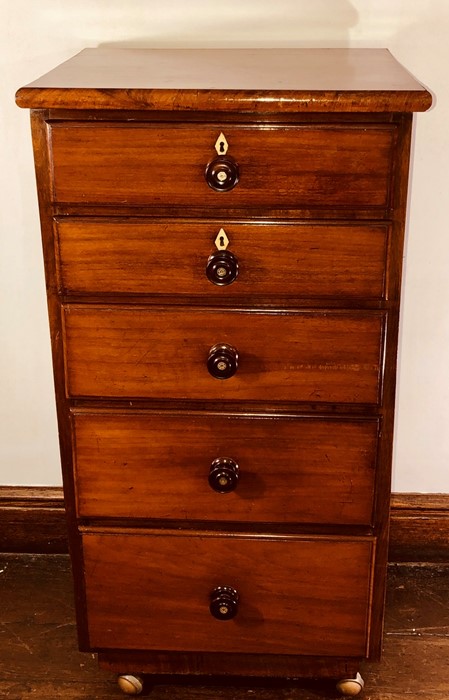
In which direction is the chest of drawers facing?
toward the camera
